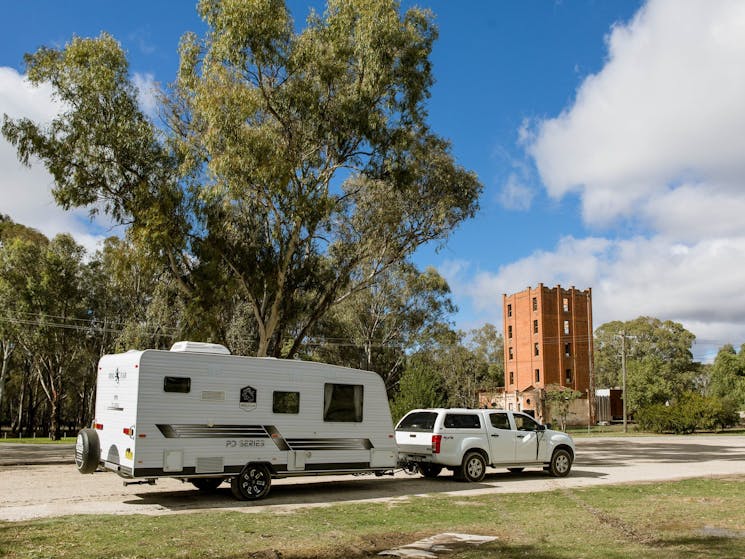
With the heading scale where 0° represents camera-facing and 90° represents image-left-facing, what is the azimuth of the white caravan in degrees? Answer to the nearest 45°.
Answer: approximately 225°

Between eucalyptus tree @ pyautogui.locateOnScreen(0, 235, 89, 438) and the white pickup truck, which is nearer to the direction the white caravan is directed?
the white pickup truck

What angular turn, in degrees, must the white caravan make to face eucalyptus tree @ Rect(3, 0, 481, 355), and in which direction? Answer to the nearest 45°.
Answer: approximately 45° to its left

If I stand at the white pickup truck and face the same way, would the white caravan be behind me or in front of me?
behind

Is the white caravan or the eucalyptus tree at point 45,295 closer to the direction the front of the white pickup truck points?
the eucalyptus tree

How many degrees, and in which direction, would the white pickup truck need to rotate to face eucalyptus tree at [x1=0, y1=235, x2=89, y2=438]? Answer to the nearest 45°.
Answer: approximately 90° to its left

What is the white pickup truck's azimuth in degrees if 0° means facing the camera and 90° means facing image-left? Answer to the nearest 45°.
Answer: approximately 225°
